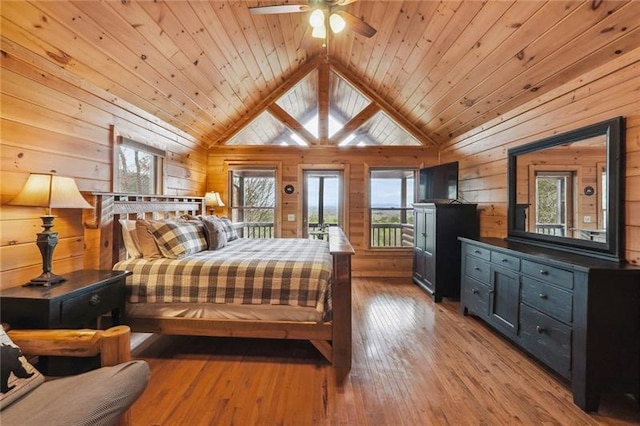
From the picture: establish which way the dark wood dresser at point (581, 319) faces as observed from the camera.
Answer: facing the viewer and to the left of the viewer

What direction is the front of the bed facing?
to the viewer's right

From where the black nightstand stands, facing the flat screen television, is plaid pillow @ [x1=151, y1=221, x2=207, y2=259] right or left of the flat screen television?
left

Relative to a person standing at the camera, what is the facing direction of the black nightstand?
facing the viewer and to the right of the viewer

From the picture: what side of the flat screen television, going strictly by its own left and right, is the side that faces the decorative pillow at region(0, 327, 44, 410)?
front

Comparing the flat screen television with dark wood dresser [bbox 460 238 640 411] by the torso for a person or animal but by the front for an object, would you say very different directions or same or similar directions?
same or similar directions

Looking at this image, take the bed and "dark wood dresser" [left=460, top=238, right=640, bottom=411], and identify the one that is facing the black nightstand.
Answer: the dark wood dresser

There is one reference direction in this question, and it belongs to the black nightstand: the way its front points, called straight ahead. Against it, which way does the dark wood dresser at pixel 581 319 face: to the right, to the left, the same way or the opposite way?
the opposite way

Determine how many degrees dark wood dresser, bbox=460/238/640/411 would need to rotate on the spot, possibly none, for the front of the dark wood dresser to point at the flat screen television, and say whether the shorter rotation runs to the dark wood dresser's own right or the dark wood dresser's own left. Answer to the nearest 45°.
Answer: approximately 90° to the dark wood dresser's own right

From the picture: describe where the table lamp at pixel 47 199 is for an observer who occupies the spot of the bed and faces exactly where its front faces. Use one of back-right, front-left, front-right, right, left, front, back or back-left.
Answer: back

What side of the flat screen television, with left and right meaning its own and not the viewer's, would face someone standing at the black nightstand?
front

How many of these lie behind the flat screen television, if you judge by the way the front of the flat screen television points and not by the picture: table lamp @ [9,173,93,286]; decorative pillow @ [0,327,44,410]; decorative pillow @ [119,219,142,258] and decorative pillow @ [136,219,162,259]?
0

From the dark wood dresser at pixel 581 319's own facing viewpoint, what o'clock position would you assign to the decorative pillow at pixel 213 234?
The decorative pillow is roughly at 1 o'clock from the dark wood dresser.

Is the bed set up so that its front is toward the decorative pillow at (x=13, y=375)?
no

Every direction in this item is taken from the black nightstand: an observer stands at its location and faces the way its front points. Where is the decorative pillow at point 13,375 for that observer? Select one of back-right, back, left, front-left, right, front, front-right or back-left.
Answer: front-right

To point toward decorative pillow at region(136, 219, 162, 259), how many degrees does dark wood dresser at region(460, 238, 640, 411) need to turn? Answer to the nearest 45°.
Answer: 0° — it already faces it

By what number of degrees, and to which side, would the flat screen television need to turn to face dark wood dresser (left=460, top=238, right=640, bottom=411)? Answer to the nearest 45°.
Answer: approximately 45° to its left

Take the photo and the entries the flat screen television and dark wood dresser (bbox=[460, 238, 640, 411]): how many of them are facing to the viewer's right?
0

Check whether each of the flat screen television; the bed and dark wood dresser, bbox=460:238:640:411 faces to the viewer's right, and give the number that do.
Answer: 1

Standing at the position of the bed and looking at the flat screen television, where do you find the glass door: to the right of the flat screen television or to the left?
left
